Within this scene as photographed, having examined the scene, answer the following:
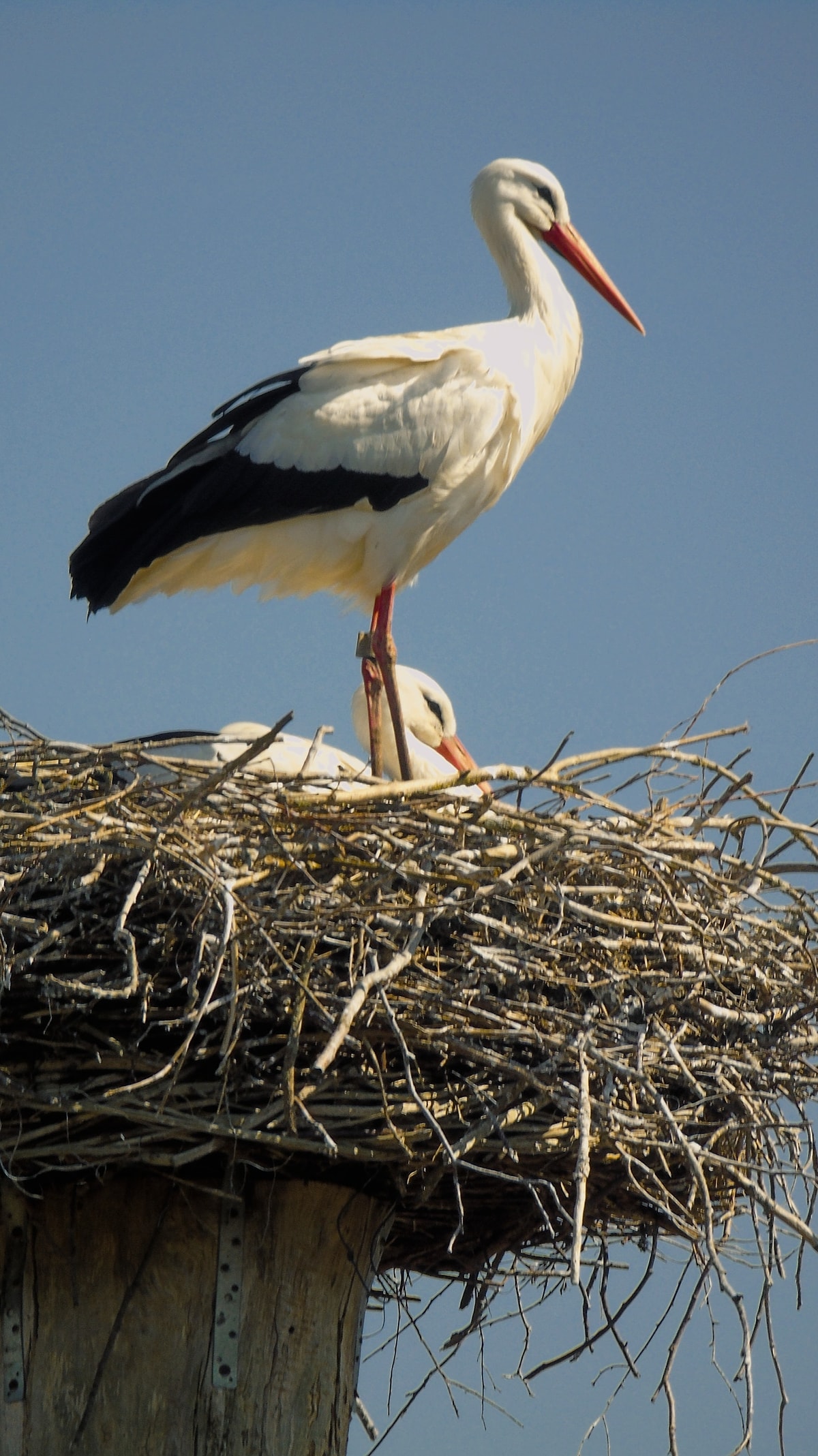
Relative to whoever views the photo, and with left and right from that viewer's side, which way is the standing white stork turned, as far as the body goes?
facing to the right of the viewer

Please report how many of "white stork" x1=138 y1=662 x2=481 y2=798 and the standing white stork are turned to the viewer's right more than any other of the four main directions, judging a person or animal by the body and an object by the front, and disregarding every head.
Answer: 2

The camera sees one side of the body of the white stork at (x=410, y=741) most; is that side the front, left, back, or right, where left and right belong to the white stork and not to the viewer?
right

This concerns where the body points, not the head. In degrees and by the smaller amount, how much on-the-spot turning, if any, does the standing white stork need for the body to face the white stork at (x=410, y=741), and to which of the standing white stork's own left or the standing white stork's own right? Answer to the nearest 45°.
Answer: approximately 90° to the standing white stork's own left

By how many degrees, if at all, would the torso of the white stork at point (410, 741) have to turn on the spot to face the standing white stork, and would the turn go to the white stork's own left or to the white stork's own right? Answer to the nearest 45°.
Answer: approximately 90° to the white stork's own right
